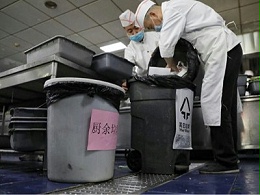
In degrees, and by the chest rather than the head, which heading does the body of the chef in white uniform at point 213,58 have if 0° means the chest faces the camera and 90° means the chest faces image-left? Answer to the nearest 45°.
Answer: approximately 90°

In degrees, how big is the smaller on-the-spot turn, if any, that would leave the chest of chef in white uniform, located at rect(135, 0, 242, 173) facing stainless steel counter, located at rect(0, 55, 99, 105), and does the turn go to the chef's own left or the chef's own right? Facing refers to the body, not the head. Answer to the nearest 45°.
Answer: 0° — they already face it

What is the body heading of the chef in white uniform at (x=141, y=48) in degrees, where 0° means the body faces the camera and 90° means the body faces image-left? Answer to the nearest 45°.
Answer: approximately 0°

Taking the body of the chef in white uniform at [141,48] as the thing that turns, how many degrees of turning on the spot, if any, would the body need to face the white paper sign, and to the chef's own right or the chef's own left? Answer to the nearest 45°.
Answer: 0° — they already face it

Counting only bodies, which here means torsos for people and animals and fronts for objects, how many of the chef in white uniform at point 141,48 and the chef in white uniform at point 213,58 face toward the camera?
1
